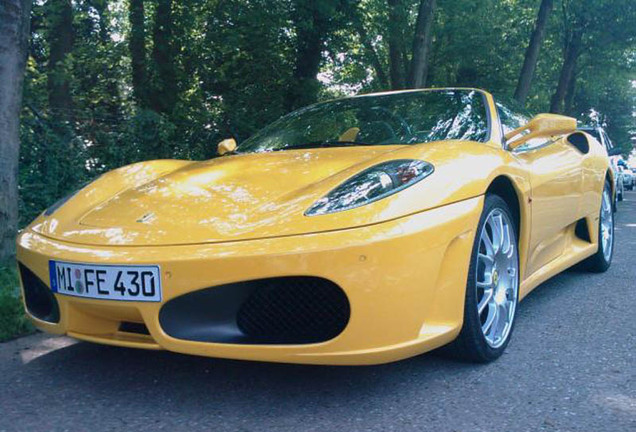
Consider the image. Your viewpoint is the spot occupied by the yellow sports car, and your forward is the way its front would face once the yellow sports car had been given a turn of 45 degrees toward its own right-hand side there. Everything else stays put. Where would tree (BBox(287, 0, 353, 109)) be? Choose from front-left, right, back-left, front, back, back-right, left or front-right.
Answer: right

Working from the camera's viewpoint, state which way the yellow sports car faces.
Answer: facing the viewer and to the left of the viewer
